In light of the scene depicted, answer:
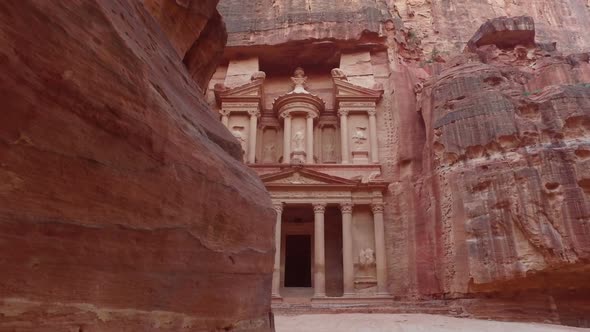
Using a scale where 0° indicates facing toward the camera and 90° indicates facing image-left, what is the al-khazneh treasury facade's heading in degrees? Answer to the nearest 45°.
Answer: approximately 0°
